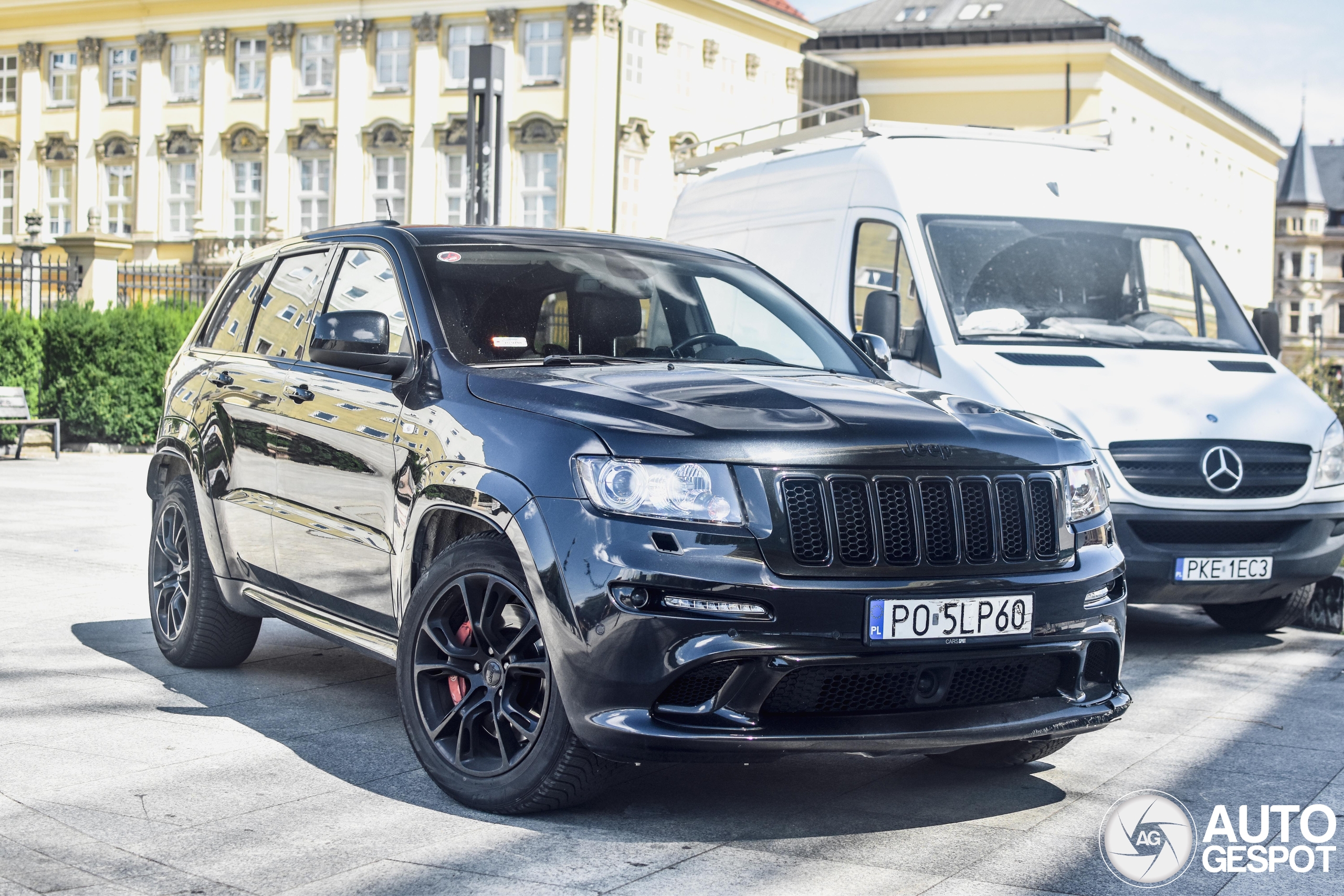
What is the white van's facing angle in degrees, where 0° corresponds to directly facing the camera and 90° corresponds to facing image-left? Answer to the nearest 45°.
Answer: approximately 315°

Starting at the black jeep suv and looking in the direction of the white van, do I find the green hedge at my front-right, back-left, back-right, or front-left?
front-left

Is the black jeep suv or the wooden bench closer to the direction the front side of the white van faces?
the black jeep suv

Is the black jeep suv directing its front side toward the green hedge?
no

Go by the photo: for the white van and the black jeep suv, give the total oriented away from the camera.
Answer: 0

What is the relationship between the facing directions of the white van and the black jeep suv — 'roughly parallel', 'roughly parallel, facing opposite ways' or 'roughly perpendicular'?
roughly parallel

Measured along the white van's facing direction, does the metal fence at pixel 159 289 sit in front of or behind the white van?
behind

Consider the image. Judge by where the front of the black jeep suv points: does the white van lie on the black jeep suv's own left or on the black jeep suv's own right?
on the black jeep suv's own left

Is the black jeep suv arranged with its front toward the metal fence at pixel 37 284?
no

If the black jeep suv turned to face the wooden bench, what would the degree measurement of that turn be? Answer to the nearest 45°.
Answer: approximately 180°
